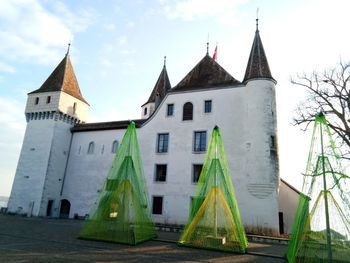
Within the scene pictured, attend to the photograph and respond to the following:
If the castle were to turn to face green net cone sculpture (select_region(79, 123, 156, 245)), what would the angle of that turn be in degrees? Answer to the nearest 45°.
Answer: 0° — it already faces it

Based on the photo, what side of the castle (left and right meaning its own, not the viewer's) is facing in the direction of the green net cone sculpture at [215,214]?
front

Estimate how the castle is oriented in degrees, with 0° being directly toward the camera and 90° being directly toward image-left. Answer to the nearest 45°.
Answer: approximately 0°
